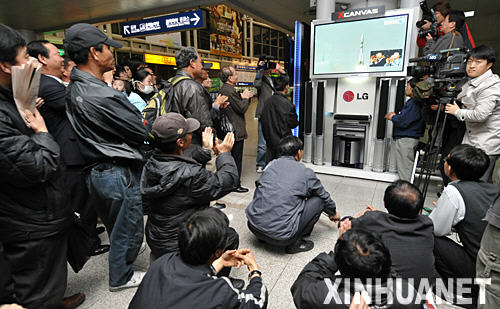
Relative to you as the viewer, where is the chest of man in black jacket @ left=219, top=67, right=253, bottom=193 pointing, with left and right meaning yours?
facing to the right of the viewer

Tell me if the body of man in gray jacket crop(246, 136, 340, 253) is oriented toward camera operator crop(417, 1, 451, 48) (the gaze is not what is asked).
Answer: yes

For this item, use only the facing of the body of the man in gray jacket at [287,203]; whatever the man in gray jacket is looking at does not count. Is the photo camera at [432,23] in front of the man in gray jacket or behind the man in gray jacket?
in front

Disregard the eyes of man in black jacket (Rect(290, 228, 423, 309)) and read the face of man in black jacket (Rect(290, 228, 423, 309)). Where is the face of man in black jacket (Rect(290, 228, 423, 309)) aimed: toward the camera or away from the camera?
away from the camera

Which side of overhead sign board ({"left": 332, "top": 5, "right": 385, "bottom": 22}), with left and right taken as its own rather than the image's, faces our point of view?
front

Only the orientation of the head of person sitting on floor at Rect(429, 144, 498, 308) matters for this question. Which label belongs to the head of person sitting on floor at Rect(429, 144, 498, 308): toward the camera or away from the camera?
away from the camera

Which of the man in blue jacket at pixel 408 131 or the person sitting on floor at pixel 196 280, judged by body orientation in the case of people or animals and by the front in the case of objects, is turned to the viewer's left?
the man in blue jacket

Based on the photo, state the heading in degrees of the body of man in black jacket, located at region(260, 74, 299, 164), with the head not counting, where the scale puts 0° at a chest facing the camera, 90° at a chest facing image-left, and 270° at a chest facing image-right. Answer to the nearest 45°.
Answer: approximately 225°

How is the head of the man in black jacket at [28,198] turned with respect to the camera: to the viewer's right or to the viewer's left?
to the viewer's right

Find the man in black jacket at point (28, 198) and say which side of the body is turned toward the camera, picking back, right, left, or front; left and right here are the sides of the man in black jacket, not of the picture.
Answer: right

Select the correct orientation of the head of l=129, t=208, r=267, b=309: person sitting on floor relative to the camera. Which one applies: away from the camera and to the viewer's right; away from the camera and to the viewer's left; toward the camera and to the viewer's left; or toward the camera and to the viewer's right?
away from the camera and to the viewer's right

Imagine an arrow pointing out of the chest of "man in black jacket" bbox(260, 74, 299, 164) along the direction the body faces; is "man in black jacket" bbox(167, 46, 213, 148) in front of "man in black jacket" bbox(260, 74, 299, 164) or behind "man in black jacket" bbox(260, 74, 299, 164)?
behind

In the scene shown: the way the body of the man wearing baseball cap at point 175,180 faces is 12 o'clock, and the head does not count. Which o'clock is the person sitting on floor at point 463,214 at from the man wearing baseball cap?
The person sitting on floor is roughly at 2 o'clock from the man wearing baseball cap.

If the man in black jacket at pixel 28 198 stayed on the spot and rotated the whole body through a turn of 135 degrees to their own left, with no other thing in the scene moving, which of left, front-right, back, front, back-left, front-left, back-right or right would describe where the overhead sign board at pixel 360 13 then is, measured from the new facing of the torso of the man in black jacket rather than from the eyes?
back-right

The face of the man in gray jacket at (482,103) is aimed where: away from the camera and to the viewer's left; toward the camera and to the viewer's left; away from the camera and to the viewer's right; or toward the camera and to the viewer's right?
toward the camera and to the viewer's left

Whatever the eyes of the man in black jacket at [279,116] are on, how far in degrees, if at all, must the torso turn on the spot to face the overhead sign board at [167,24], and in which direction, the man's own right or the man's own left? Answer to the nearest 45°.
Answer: approximately 90° to the man's own left

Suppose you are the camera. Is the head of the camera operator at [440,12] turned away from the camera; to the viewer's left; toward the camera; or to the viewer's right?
to the viewer's left

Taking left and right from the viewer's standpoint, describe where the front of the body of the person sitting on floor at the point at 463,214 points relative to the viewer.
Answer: facing away from the viewer and to the left of the viewer

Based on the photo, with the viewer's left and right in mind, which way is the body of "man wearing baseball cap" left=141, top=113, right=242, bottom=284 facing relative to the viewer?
facing away from the viewer and to the right of the viewer

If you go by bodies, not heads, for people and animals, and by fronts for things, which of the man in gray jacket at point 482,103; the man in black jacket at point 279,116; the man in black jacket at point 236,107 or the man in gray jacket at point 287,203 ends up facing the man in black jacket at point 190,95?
the man in gray jacket at point 482,103
